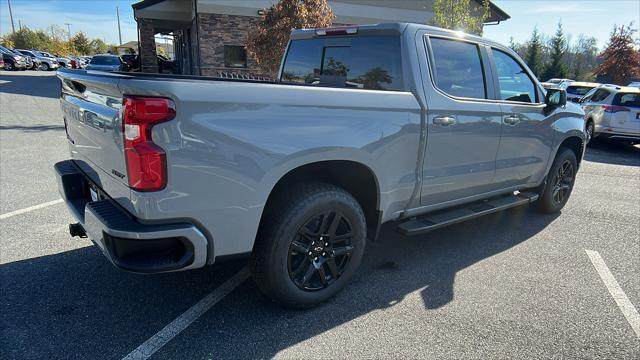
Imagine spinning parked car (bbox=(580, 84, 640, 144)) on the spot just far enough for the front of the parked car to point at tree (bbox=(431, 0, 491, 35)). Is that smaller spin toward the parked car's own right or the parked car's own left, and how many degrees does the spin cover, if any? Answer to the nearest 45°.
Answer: approximately 45° to the parked car's own left
